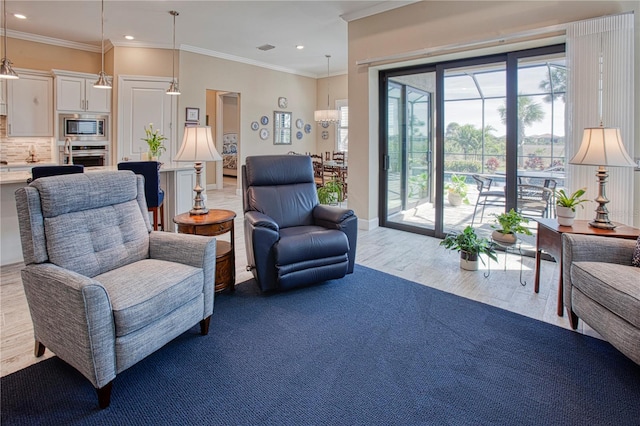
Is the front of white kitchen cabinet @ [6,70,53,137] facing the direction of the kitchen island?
yes

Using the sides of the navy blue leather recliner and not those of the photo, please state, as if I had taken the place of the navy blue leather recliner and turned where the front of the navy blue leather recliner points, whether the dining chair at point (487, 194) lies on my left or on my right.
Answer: on my left

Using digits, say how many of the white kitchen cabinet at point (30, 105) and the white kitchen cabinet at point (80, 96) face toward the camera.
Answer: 2

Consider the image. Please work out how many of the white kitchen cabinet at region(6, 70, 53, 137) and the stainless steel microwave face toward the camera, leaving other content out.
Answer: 2

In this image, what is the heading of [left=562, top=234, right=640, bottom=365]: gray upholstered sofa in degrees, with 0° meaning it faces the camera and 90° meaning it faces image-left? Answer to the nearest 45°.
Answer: approximately 45°

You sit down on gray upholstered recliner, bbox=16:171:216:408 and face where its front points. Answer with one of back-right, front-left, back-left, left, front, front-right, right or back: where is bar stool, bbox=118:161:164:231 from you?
back-left

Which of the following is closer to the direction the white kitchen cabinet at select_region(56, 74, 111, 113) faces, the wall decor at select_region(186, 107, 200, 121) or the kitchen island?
the kitchen island
